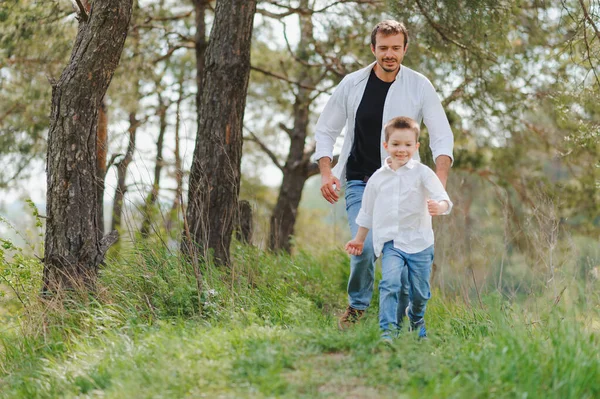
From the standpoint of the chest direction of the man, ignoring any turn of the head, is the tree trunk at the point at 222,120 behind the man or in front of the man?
behind

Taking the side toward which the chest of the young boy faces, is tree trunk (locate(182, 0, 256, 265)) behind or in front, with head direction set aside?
behind

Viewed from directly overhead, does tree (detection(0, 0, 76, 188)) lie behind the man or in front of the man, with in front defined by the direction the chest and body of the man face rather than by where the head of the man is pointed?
behind

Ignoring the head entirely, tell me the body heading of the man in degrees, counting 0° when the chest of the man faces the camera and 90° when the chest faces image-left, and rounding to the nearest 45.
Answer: approximately 0°

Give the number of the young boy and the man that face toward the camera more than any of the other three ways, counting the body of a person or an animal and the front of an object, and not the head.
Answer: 2

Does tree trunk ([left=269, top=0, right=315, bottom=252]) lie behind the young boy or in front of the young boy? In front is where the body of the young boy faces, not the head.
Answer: behind

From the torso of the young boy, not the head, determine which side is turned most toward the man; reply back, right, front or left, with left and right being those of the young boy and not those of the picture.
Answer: back

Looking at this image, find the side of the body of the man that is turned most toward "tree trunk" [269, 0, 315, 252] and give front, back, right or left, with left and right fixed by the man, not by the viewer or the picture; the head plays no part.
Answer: back
